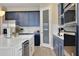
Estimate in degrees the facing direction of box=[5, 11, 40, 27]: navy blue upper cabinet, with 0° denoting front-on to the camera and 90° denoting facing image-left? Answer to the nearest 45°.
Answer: approximately 0°
